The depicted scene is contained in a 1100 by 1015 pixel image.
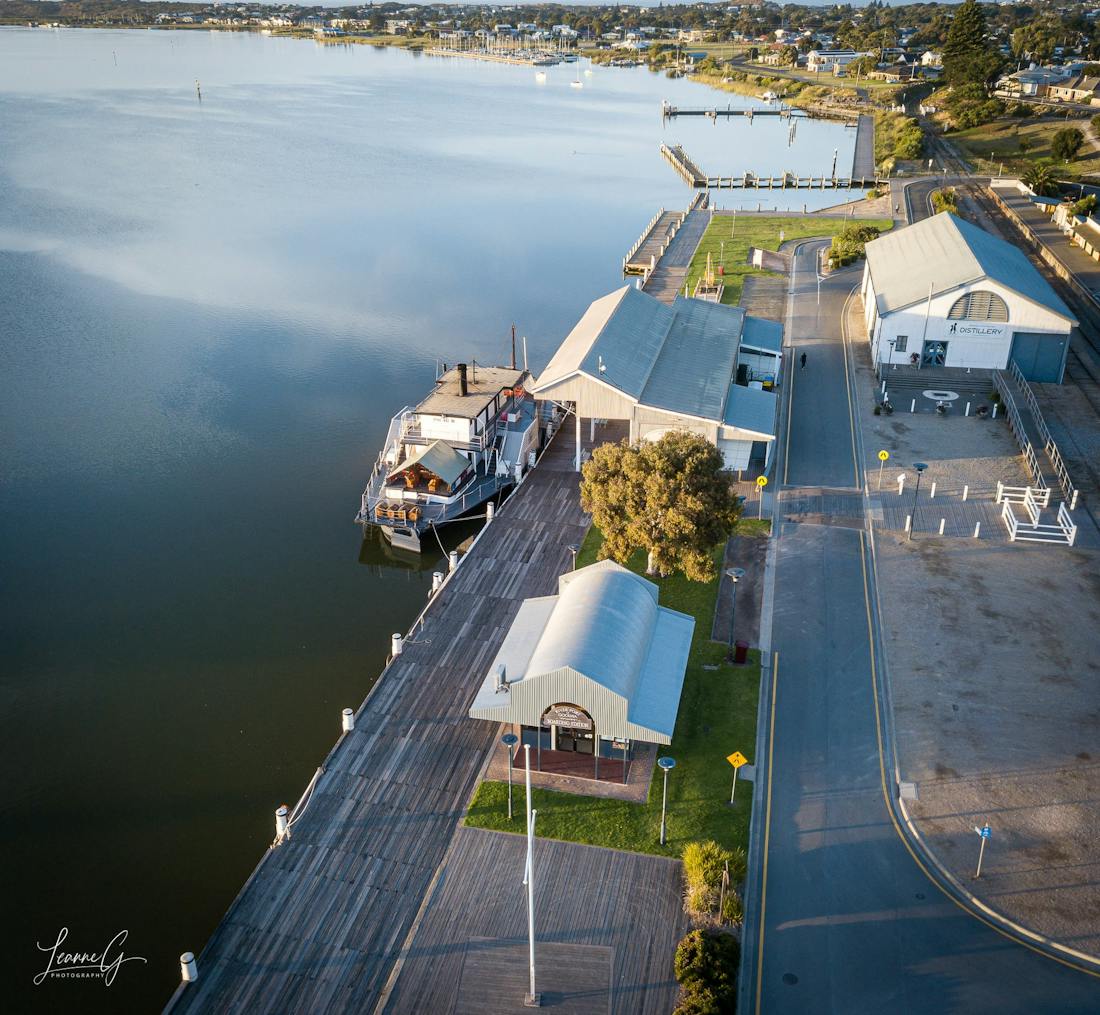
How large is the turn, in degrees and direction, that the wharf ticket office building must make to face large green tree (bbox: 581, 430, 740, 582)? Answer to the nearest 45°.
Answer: approximately 180°

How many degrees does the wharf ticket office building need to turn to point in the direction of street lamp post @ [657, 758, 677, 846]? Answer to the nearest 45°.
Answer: approximately 45° to its left

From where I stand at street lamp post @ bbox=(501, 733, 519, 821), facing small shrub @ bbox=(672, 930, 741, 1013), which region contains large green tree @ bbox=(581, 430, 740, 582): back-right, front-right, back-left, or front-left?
back-left

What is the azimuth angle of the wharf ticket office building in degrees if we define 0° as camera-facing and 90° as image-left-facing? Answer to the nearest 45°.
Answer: approximately 0°

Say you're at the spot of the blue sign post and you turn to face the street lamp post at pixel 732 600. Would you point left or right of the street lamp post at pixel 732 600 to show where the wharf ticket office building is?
left

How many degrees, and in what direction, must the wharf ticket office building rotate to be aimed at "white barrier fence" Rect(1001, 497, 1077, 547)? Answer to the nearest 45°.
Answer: approximately 135° to its left

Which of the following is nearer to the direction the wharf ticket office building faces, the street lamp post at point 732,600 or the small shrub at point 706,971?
the small shrub

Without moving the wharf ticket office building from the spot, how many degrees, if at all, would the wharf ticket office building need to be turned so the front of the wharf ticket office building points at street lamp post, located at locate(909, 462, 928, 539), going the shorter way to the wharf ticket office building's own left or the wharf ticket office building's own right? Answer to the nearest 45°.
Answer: approximately 135° to the wharf ticket office building's own left

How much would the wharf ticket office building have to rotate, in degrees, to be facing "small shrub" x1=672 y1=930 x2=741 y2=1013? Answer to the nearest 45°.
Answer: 0° — it already faces it
